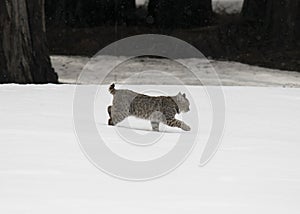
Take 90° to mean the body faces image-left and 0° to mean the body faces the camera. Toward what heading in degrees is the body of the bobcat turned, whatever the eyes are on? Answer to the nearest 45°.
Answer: approximately 270°

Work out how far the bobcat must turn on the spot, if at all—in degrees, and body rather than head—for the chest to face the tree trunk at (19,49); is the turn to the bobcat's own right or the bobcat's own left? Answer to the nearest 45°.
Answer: approximately 135° to the bobcat's own left
